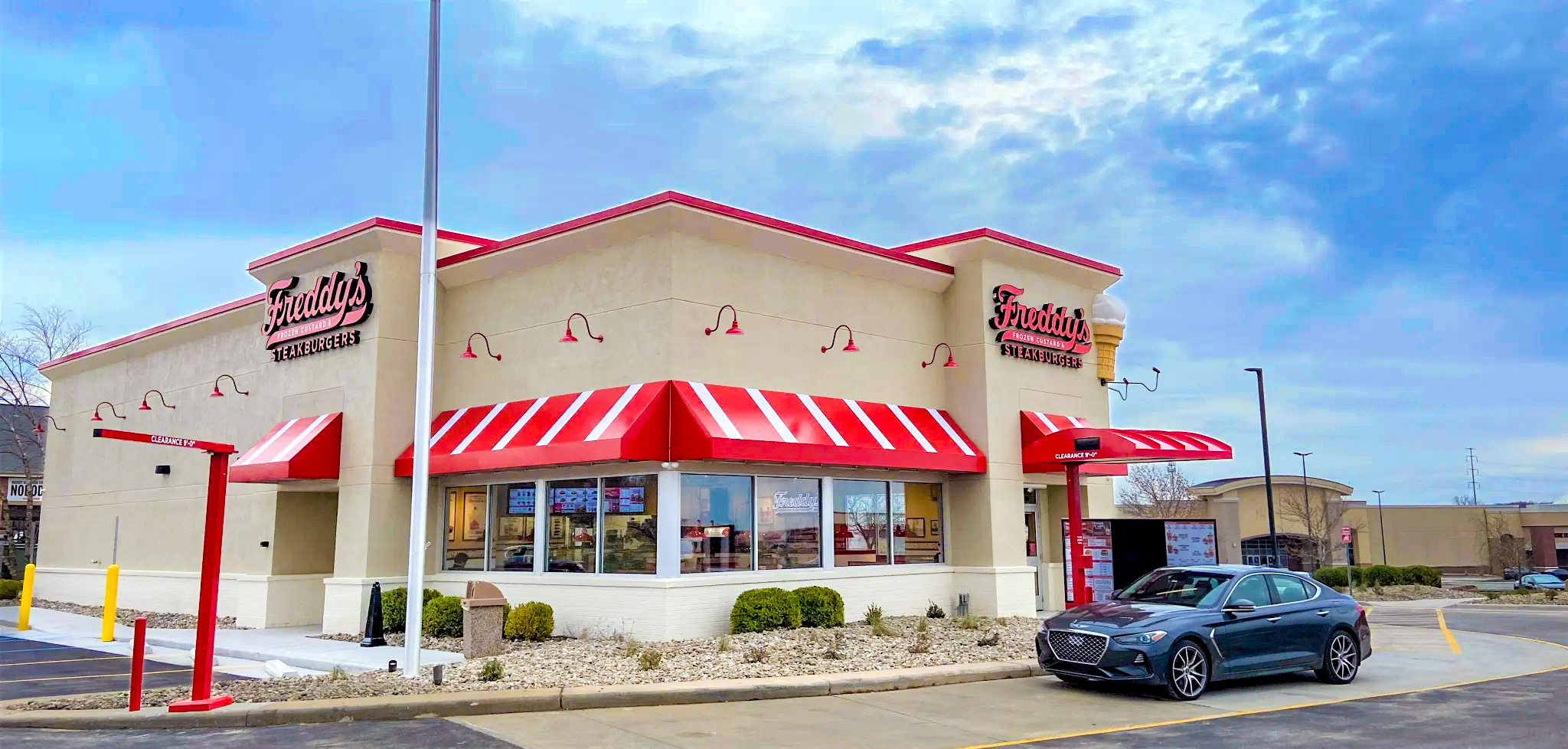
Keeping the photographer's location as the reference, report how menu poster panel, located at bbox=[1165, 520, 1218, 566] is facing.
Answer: facing the viewer

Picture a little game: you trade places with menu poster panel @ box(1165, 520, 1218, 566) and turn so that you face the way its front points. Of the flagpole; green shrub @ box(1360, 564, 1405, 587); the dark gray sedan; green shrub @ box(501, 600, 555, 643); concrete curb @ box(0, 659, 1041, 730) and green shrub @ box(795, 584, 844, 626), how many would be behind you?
1

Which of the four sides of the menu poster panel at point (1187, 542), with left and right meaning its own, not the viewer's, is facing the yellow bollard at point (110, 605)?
right

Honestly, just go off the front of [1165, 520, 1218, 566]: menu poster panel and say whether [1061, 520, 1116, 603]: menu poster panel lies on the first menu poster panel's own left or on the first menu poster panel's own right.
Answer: on the first menu poster panel's own right

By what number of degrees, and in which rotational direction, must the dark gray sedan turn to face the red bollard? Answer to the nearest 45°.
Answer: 0° — it already faces it

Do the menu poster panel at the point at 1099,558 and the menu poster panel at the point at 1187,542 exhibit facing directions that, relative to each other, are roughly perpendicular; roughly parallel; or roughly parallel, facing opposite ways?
roughly parallel

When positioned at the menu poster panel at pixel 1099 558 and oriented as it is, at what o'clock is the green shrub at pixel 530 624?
The green shrub is roughly at 2 o'clock from the menu poster panel.

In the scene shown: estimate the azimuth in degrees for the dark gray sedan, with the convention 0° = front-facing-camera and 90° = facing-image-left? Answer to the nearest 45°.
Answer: approximately 45°

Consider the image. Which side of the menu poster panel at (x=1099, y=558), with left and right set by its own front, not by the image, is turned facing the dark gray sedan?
front

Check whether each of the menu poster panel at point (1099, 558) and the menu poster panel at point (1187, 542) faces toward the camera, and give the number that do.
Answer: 2

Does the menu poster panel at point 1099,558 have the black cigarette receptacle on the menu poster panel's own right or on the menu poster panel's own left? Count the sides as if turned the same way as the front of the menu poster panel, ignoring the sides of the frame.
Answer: on the menu poster panel's own right

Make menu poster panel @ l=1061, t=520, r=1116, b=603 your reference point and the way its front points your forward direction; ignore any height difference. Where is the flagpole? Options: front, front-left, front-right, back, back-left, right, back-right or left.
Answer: front-right

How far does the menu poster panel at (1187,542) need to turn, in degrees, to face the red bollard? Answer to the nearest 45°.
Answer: approximately 45° to its right

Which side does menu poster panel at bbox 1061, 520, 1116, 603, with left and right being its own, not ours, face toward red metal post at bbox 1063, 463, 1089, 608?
front

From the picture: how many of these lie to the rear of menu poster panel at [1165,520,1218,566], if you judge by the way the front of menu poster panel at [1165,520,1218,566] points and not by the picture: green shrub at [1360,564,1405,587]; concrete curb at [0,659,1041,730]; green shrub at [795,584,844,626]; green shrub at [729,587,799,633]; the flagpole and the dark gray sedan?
1

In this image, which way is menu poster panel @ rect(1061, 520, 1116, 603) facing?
toward the camera

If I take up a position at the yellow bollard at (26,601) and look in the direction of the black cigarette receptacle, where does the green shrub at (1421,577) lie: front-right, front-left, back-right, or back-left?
front-left

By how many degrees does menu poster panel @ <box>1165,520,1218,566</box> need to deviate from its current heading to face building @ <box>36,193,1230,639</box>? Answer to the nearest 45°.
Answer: approximately 90° to its right

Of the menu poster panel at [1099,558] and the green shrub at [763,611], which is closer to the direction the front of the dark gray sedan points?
the green shrub

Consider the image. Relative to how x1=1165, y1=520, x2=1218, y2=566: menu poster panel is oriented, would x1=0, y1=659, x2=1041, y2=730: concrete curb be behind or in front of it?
in front
